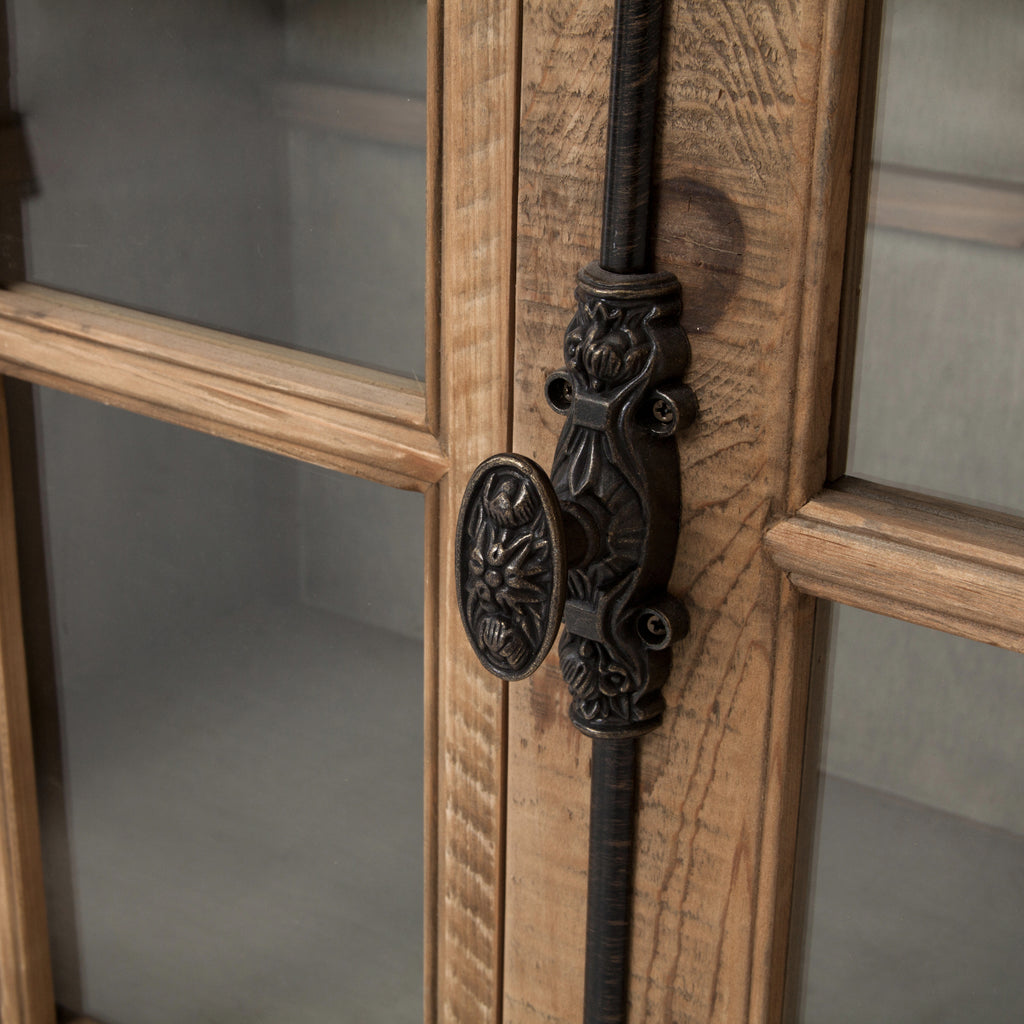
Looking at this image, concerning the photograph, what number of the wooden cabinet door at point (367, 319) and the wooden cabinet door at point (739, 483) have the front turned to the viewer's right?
0

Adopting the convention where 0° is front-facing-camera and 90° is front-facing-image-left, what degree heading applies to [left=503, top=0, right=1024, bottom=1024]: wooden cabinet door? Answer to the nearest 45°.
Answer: approximately 45°

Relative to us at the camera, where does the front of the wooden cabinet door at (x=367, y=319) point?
facing the viewer and to the left of the viewer
